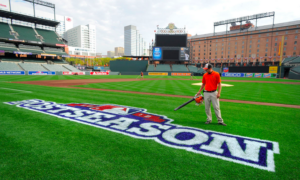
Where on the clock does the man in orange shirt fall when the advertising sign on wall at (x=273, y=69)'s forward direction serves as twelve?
The man in orange shirt is roughly at 12 o'clock from the advertising sign on wall.

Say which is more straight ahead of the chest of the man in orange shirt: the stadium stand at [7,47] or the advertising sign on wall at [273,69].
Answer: the stadium stand

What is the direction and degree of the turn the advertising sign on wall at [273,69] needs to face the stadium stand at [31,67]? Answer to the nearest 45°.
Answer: approximately 45° to its right

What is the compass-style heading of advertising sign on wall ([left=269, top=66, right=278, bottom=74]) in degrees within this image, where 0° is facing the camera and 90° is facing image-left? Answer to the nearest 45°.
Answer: approximately 0°

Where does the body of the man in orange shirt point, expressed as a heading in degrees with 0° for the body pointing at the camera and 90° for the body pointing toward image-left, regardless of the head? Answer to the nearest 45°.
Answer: approximately 45°
